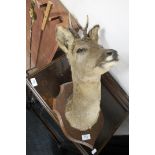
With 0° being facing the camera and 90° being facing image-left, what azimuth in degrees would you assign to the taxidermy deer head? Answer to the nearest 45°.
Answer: approximately 315°
